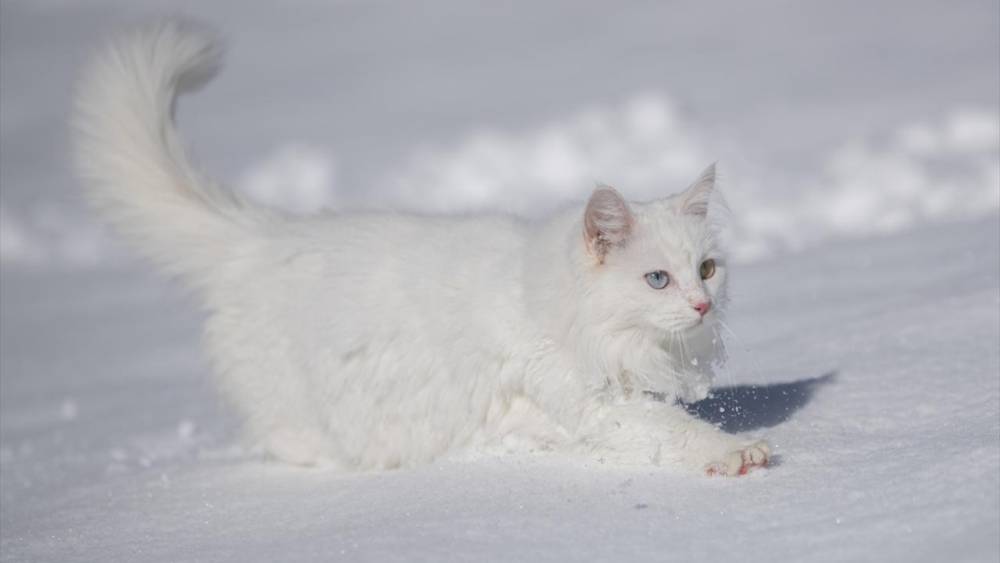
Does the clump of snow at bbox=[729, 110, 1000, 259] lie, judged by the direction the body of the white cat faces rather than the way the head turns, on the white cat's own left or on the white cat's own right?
on the white cat's own left

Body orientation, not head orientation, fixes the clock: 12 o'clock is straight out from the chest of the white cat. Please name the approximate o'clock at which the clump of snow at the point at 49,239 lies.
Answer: The clump of snow is roughly at 8 o'clock from the white cat.

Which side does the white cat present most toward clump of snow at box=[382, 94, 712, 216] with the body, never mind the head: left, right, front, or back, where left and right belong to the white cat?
left

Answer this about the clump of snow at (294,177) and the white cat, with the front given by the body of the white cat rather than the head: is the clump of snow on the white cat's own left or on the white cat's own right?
on the white cat's own left

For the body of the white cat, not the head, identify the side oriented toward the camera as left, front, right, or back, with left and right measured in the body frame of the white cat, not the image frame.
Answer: right
